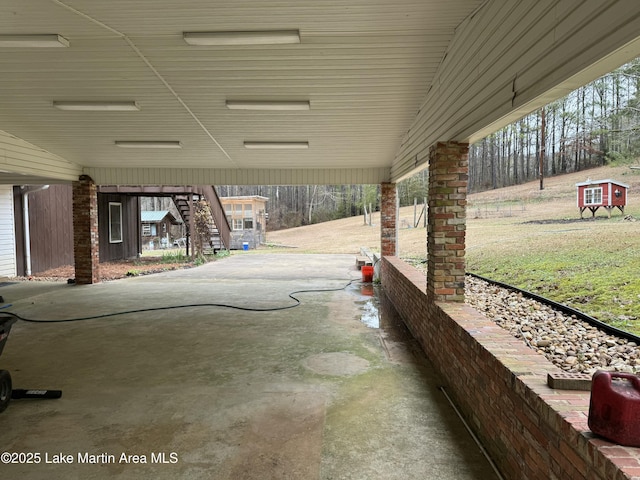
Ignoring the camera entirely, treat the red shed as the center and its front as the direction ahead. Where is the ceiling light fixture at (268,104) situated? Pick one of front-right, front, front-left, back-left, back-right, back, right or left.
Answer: front

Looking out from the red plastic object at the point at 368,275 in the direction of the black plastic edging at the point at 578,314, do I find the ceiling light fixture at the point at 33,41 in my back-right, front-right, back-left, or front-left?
front-right

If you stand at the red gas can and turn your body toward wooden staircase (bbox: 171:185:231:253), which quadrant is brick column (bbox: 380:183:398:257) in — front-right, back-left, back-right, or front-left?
front-right

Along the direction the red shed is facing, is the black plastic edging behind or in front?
in front

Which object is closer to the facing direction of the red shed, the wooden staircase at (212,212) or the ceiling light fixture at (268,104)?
the ceiling light fixture

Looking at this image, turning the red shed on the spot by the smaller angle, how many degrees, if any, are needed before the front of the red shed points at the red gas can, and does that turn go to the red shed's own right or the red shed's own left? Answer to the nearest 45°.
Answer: approximately 45° to the red shed's own left

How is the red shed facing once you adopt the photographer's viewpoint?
facing the viewer and to the left of the viewer

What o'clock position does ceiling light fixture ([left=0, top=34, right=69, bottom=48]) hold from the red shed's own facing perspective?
The ceiling light fixture is roughly at 12 o'clock from the red shed.

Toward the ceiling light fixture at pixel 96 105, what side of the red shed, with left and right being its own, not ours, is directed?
front

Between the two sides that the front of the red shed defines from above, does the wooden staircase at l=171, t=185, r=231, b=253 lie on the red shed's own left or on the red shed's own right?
on the red shed's own right

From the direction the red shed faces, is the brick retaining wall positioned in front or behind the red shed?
in front

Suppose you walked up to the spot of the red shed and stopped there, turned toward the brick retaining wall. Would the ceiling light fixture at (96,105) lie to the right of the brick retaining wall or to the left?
right

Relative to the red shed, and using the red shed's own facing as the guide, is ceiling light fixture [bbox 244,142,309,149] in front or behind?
in front
